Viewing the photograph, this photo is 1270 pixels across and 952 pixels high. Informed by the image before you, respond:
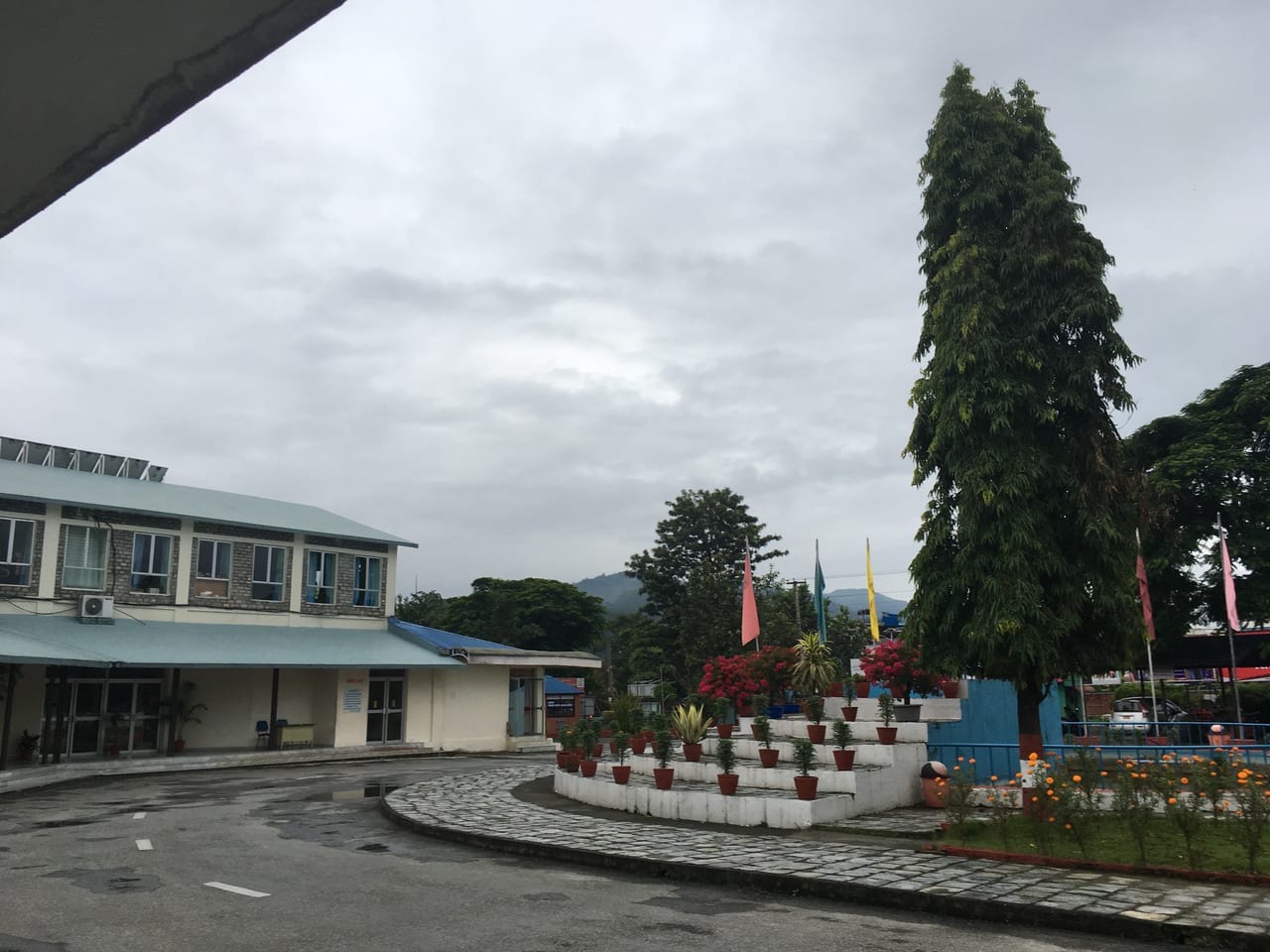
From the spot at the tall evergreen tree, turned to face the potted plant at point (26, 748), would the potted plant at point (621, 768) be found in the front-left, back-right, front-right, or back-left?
front-left

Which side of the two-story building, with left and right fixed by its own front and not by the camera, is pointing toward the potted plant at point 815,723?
front

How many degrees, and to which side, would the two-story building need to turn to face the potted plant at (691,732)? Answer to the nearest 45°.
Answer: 0° — it already faces it

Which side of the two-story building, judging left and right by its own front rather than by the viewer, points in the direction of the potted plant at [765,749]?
front

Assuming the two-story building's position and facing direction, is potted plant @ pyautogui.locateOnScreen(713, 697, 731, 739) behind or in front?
in front

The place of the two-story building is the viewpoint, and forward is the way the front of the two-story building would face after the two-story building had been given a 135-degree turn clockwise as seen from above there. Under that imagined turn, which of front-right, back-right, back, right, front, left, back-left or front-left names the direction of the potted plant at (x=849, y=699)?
back-left

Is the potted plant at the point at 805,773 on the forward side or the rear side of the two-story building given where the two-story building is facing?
on the forward side

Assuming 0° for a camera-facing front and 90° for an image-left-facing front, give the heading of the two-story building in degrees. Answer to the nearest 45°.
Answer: approximately 315°

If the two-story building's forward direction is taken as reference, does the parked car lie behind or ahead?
ahead

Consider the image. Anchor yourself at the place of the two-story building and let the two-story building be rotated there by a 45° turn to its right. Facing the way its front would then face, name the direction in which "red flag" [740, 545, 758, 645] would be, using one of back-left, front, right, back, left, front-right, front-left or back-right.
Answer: front-left

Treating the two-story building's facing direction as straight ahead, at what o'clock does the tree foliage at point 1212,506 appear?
The tree foliage is roughly at 11 o'clock from the two-story building.
